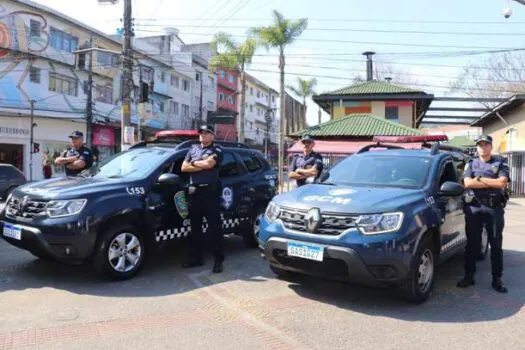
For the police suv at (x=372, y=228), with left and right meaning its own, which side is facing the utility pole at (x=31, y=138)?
right

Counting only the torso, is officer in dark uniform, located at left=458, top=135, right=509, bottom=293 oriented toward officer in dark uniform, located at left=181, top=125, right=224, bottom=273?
no

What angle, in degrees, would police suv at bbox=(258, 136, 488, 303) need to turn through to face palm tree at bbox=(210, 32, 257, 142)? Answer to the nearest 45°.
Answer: approximately 135° to its right

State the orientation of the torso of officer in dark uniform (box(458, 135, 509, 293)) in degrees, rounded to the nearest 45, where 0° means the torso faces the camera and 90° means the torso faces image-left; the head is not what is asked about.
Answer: approximately 0°

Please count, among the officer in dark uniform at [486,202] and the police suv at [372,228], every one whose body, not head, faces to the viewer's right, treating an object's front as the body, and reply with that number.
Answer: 0

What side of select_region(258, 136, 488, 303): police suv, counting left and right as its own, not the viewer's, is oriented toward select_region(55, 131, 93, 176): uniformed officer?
right

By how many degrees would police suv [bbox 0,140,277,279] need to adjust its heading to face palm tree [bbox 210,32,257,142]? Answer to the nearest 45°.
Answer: approximately 135° to its right

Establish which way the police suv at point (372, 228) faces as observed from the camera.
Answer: facing the viewer and to the left of the viewer

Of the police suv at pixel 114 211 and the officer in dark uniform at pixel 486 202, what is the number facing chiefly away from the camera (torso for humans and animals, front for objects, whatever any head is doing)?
0

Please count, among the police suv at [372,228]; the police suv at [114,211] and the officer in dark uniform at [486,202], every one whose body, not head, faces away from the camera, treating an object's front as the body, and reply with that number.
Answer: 0

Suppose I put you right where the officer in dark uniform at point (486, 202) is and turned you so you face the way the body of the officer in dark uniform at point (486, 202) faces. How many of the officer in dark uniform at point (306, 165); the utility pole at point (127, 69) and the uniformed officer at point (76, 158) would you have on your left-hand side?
0

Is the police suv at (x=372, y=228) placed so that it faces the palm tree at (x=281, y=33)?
no

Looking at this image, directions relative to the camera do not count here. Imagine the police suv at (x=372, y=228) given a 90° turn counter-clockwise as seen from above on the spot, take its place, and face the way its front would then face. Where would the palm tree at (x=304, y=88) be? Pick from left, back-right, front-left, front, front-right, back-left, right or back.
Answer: back-left

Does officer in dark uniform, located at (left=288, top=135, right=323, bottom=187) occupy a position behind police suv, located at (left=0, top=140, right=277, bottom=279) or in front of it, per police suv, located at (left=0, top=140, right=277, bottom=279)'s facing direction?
behind

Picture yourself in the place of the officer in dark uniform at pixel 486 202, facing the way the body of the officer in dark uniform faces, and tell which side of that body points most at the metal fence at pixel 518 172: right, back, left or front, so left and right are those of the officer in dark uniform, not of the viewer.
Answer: back

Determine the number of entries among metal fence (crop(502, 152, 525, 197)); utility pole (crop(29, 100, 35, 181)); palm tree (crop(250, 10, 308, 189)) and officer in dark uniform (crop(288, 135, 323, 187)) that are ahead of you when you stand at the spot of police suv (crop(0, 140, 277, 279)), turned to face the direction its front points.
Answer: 0

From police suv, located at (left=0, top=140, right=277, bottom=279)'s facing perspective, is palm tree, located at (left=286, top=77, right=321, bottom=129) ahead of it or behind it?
behind
